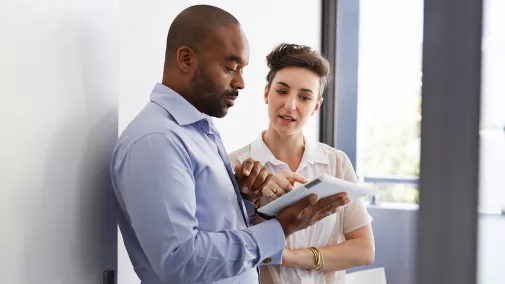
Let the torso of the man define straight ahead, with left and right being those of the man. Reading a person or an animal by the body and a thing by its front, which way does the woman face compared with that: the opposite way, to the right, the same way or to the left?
to the right

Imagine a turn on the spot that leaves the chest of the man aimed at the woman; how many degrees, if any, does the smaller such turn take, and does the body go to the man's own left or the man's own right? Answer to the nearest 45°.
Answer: approximately 45° to the man's own left

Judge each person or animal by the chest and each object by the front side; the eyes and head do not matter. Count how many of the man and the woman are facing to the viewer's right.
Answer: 1

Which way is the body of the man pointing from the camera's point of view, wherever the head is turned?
to the viewer's right

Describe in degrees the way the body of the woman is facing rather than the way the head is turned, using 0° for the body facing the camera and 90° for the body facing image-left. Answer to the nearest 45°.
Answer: approximately 0°

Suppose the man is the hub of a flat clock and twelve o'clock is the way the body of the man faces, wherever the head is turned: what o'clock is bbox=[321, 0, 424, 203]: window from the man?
The window is roughly at 10 o'clock from the man.

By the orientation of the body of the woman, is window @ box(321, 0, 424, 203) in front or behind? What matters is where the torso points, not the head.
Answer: behind
